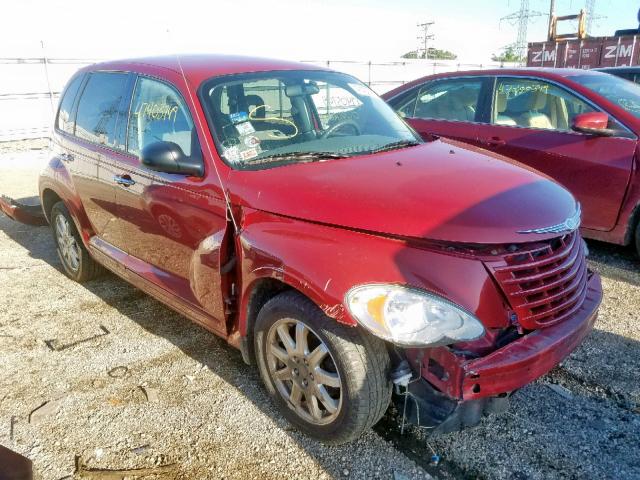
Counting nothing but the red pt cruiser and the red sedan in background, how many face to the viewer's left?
0

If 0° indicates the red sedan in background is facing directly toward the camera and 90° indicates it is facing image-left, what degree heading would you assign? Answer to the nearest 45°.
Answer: approximately 315°

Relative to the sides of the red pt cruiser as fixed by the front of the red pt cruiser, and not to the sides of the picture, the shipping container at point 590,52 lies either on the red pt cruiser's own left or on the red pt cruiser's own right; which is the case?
on the red pt cruiser's own left

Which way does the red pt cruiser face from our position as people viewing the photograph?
facing the viewer and to the right of the viewer

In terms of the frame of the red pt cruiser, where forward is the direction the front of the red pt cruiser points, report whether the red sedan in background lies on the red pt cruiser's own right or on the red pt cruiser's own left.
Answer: on the red pt cruiser's own left

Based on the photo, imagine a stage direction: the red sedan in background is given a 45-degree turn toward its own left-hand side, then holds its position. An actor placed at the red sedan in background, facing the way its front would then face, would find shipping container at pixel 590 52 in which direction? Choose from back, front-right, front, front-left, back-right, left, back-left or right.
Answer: left
